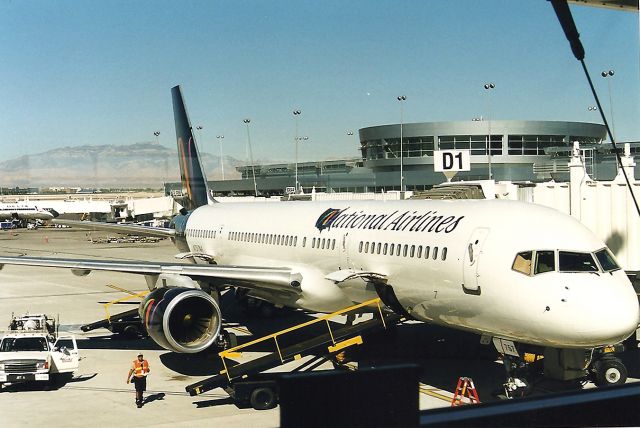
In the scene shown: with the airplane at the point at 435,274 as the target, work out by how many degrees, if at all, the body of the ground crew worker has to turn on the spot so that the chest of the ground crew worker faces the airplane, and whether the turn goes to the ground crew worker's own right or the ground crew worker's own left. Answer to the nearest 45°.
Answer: approximately 90° to the ground crew worker's own left

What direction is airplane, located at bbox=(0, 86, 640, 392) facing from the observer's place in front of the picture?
facing the viewer and to the right of the viewer

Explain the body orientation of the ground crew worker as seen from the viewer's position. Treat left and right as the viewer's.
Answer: facing the viewer

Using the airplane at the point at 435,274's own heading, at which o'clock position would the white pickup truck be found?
The white pickup truck is roughly at 5 o'clock from the airplane.

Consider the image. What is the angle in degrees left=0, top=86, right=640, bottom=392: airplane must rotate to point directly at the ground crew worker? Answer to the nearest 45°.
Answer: approximately 135° to its right

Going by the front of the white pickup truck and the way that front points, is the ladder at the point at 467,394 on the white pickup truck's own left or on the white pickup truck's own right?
on the white pickup truck's own left

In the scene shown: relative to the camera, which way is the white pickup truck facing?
toward the camera

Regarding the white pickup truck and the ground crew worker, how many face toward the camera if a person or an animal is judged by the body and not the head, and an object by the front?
2

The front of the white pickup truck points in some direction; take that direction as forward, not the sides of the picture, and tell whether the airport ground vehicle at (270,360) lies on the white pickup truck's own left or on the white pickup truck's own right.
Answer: on the white pickup truck's own left

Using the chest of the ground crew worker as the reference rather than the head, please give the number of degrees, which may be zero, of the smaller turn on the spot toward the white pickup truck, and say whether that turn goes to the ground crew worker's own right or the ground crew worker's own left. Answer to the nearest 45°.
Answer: approximately 135° to the ground crew worker's own right

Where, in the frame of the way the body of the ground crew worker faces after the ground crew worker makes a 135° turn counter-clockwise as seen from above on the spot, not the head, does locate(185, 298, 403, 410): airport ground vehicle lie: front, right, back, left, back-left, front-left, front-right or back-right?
front-right
